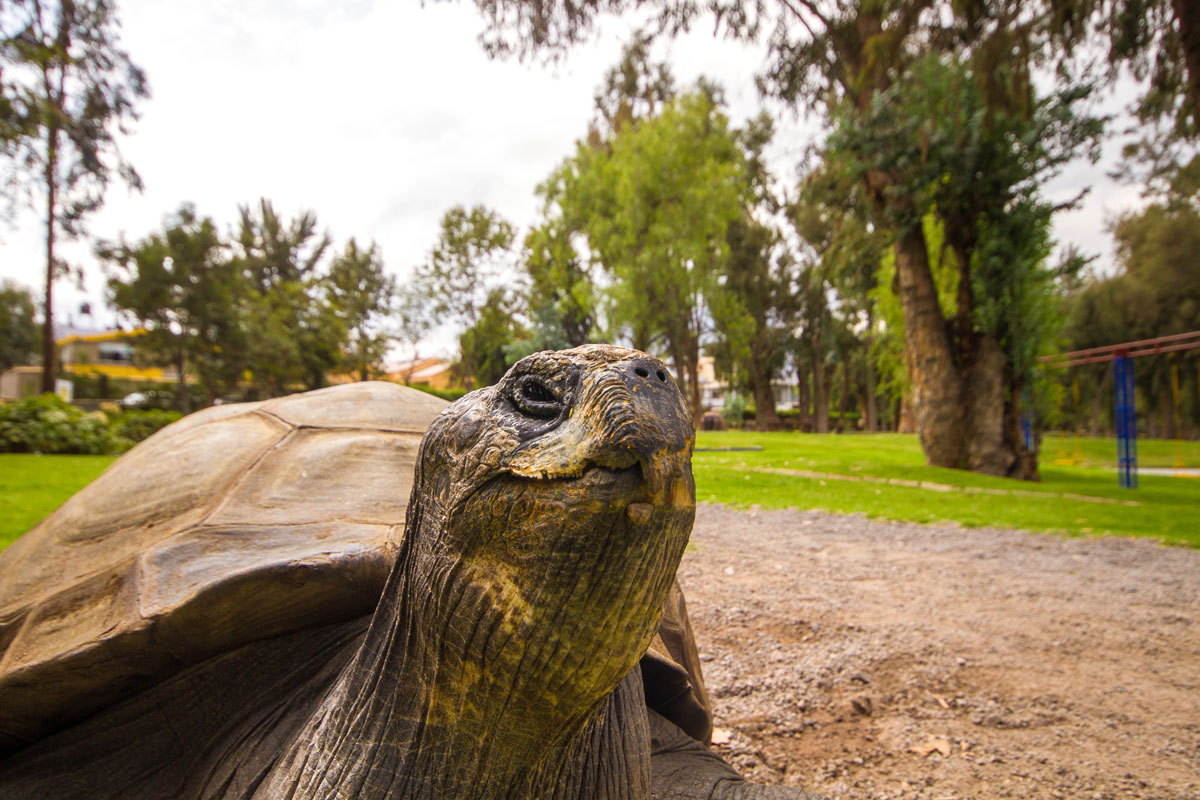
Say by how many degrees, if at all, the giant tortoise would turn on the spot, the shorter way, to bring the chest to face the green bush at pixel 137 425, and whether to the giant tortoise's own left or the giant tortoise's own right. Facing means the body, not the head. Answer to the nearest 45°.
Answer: approximately 135° to the giant tortoise's own left

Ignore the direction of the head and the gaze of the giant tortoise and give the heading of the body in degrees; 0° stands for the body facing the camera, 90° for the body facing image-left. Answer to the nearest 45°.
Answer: approximately 315°

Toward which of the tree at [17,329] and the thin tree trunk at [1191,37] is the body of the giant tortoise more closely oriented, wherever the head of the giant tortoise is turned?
the thin tree trunk

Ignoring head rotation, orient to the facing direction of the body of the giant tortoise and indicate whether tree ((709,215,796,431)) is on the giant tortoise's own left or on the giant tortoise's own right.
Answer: on the giant tortoise's own left

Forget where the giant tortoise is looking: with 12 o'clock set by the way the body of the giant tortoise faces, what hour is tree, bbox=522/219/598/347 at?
The tree is roughly at 8 o'clock from the giant tortoise.

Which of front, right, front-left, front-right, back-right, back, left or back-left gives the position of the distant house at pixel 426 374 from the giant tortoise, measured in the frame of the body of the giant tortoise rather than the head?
back-left

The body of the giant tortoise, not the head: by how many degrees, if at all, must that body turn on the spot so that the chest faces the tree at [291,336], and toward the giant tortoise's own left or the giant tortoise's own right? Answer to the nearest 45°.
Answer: approximately 135° to the giant tortoise's own left

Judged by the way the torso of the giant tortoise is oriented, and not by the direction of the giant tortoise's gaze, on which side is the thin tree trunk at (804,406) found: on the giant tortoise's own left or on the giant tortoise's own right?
on the giant tortoise's own left

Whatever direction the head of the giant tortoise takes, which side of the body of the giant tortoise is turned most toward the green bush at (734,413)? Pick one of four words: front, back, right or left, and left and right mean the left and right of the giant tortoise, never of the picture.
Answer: left

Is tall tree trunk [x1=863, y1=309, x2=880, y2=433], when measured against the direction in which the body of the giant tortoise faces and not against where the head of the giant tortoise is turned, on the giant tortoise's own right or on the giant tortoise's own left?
on the giant tortoise's own left

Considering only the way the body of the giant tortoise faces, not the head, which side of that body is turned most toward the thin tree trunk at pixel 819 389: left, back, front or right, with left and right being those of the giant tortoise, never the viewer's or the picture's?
left

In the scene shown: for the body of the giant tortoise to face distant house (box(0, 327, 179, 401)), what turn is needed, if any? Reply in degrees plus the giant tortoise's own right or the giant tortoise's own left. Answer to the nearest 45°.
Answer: approximately 135° to the giant tortoise's own left
